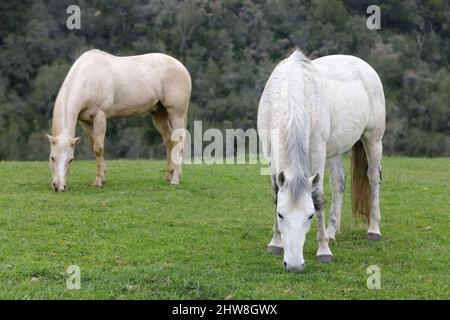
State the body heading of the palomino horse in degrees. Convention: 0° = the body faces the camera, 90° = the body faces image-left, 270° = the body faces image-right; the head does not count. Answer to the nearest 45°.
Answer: approximately 45°

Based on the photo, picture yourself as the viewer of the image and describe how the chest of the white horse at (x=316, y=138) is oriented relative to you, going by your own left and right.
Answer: facing the viewer and to the left of the viewer

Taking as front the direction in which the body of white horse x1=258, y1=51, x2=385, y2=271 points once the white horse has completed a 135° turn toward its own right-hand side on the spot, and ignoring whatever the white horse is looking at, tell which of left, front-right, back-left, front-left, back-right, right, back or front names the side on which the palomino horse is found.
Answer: front-left
